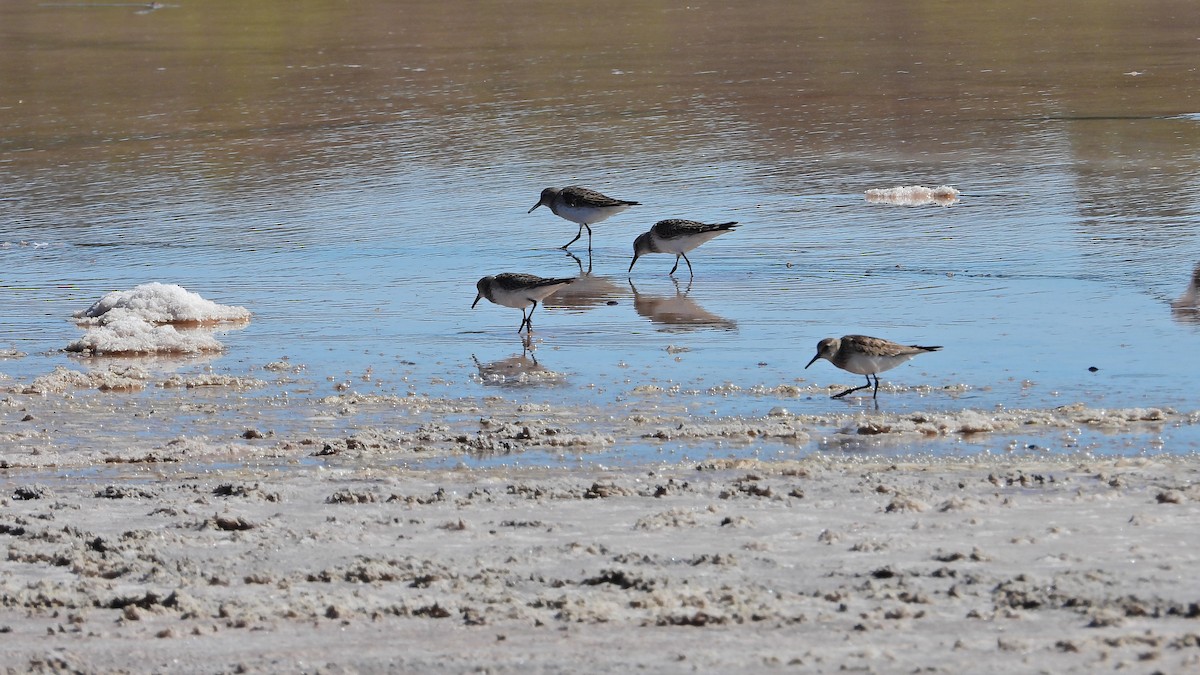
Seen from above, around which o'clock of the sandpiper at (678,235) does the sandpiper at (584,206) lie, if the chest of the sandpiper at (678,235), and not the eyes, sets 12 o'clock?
the sandpiper at (584,206) is roughly at 2 o'clock from the sandpiper at (678,235).

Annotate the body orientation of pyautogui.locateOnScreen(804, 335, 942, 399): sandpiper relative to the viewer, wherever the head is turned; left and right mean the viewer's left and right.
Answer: facing to the left of the viewer

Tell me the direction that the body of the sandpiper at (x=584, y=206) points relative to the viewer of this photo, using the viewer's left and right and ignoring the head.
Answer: facing to the left of the viewer

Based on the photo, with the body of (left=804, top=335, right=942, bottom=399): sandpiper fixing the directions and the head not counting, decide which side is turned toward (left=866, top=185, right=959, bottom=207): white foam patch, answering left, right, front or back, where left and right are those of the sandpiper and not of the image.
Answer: right

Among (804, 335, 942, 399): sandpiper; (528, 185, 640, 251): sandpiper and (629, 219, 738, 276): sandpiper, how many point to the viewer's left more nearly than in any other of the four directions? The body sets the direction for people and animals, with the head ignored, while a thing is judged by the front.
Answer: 3

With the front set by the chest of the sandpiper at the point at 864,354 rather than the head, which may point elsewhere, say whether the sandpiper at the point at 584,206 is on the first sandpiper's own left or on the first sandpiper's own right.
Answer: on the first sandpiper's own right

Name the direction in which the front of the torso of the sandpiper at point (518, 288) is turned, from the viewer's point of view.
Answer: to the viewer's left

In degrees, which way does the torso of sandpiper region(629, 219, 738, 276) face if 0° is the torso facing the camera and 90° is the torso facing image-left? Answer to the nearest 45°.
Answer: approximately 90°

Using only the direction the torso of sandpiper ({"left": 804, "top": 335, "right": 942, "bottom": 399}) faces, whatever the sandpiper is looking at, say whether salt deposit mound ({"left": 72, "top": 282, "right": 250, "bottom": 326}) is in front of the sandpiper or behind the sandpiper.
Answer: in front
